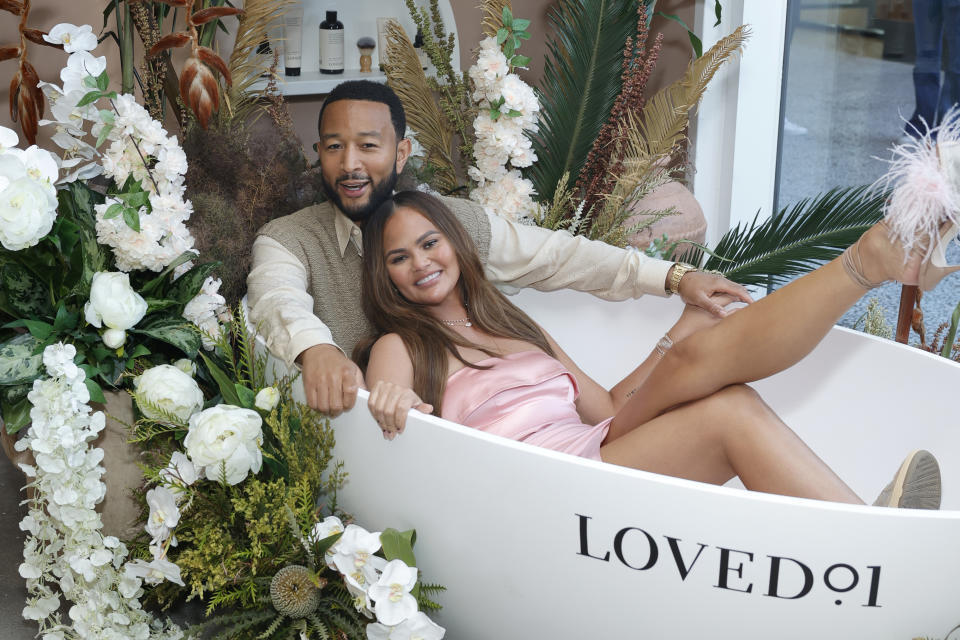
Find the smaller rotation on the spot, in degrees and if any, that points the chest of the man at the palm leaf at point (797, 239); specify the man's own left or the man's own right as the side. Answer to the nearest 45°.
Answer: approximately 135° to the man's own left

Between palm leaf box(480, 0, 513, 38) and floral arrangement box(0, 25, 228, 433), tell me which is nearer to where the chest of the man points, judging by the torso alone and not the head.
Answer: the floral arrangement

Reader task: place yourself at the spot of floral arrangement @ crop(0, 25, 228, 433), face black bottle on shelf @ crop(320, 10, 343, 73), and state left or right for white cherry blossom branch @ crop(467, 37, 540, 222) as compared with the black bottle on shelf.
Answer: right

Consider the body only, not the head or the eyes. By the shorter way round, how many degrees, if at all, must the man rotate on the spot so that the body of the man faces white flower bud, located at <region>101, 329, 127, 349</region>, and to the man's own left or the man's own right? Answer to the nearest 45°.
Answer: approximately 45° to the man's own right

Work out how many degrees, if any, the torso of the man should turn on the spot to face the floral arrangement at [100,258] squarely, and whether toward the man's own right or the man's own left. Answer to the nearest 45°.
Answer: approximately 45° to the man's own right

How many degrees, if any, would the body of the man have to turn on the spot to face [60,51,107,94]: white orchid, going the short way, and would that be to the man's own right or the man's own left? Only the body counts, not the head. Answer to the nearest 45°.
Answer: approximately 45° to the man's own right

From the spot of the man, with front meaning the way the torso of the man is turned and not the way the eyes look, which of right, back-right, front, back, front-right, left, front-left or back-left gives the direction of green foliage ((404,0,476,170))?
back

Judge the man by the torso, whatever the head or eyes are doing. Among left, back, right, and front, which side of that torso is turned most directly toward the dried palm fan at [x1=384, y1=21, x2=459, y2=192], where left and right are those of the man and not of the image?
back

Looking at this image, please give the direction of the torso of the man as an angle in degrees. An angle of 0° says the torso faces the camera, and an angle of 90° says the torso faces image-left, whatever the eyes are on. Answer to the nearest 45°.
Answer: approximately 0°
